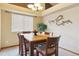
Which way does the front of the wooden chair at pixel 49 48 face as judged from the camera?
facing away from the viewer and to the left of the viewer

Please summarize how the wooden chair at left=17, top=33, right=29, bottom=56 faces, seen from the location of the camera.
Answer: facing away from the viewer and to the right of the viewer

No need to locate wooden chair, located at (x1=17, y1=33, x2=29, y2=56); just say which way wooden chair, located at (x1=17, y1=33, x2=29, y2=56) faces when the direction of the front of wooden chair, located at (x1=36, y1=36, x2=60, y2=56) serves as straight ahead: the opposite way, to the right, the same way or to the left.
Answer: to the right
